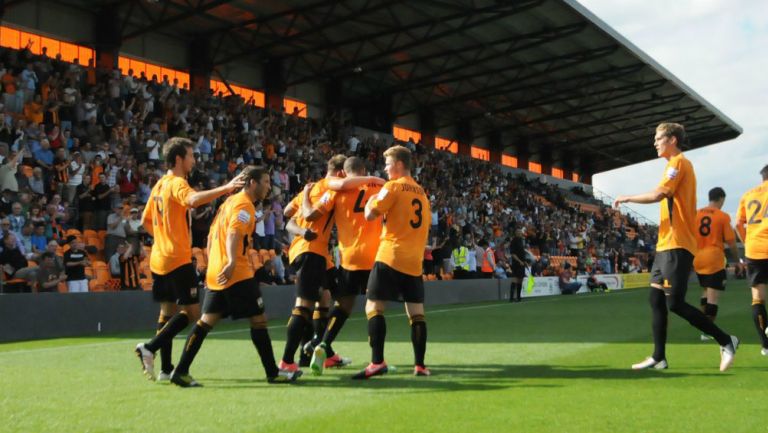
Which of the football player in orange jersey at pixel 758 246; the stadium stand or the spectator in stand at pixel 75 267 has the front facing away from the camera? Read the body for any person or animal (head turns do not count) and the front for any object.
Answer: the football player in orange jersey

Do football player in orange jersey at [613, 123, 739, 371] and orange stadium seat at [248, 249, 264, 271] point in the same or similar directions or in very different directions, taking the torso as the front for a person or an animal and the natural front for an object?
very different directions

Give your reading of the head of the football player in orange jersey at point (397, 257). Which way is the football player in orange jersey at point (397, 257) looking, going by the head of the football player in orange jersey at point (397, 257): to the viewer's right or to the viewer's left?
to the viewer's left

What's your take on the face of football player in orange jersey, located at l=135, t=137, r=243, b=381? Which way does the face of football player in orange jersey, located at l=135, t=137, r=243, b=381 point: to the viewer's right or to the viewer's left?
to the viewer's right

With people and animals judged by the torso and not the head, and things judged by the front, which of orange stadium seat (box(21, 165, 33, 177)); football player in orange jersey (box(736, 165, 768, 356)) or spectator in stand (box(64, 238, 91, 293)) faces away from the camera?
the football player in orange jersey

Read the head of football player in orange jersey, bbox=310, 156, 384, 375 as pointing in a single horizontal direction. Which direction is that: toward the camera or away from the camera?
away from the camera

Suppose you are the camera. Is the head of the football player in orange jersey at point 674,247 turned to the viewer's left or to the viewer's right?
to the viewer's left

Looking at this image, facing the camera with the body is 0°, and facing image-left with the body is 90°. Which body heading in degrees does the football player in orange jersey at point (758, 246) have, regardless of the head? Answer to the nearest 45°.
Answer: approximately 180°
